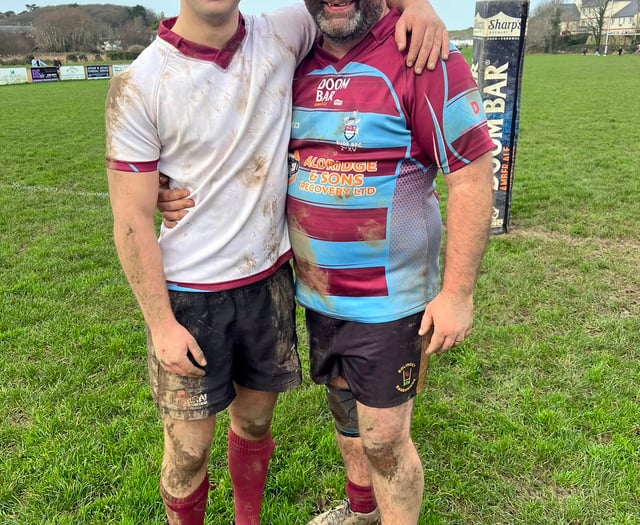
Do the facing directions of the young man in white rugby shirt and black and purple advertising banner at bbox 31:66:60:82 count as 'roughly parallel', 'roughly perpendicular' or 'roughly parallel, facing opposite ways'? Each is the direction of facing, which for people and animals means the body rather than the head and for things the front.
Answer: roughly parallel

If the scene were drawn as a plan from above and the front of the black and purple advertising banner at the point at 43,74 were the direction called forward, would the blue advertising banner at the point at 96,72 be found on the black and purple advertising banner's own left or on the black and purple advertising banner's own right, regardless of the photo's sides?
on the black and purple advertising banner's own left

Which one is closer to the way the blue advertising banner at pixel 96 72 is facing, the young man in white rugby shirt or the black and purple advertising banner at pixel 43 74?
the young man in white rugby shirt

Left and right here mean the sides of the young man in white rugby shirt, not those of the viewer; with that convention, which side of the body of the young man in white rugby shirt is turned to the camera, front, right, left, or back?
front

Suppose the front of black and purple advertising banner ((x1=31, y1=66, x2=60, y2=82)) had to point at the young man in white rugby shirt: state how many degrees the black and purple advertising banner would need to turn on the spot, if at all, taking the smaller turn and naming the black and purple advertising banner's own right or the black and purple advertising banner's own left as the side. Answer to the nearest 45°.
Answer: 0° — it already faces them

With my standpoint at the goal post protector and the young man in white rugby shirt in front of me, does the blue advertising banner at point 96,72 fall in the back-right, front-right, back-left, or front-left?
back-right

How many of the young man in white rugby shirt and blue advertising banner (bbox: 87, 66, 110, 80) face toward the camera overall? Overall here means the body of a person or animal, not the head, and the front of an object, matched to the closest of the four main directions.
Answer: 2

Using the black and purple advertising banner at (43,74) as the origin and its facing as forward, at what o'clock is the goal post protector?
The goal post protector is roughly at 12 o'clock from the black and purple advertising banner.

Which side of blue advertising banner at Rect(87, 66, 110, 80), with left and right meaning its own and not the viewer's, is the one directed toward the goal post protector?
front

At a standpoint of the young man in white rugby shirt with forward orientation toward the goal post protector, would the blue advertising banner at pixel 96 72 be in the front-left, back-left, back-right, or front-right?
front-left

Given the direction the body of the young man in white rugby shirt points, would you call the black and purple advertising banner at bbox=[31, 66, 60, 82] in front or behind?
behind

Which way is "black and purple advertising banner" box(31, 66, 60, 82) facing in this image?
toward the camera

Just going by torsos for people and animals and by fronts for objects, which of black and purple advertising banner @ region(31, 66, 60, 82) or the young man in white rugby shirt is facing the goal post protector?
the black and purple advertising banner

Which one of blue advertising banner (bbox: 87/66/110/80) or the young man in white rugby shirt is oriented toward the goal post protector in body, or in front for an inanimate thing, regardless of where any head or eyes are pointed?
the blue advertising banner

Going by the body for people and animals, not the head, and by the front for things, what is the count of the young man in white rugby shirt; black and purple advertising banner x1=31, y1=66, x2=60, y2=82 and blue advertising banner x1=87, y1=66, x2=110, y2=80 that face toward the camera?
3

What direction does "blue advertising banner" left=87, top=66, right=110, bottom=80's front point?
toward the camera
